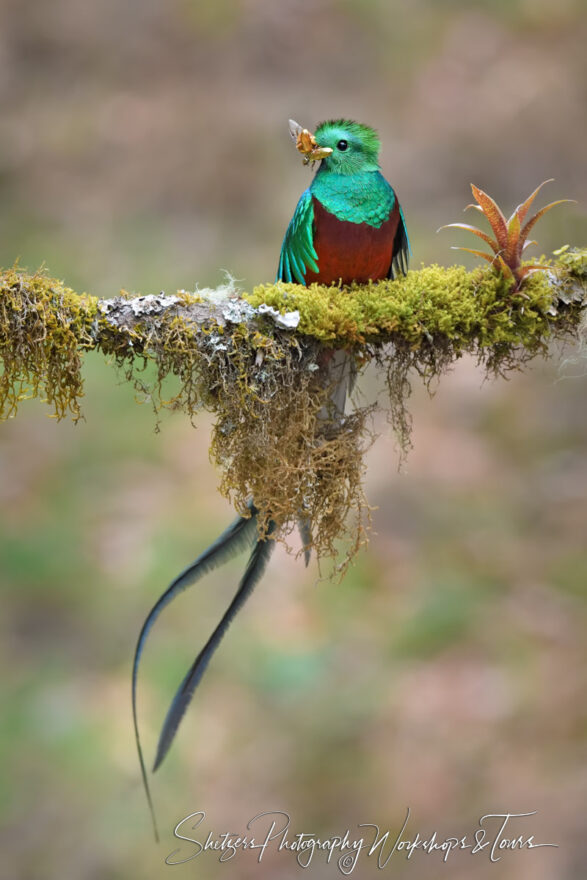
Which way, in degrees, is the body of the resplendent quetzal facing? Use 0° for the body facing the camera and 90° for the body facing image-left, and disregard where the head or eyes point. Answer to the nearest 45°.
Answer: approximately 0°
